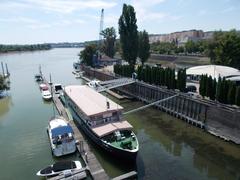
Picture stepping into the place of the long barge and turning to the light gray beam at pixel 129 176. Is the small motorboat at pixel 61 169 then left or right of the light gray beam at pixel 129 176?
right

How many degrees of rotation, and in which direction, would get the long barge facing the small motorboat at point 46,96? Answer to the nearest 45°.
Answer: approximately 180°

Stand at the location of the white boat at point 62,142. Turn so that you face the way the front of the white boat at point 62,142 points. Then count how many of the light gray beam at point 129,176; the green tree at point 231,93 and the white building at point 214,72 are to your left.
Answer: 0

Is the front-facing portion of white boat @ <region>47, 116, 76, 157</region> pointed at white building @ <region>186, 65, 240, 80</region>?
no

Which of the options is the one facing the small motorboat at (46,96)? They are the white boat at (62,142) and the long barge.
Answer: the white boat

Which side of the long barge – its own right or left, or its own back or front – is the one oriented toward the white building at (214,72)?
left

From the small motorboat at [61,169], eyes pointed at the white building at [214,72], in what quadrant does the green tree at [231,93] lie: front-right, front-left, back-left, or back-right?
front-right

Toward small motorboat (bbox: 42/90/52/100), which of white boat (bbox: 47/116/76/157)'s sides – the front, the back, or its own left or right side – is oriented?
front

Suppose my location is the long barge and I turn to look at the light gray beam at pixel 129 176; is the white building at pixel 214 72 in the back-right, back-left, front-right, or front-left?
back-left

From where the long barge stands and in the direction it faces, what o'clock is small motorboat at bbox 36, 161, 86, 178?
The small motorboat is roughly at 3 o'clock from the long barge.

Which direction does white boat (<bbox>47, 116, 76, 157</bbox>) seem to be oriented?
away from the camera

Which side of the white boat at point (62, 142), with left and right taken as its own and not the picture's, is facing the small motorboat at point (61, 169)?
back

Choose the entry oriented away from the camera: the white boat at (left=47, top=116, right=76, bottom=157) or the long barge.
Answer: the white boat
